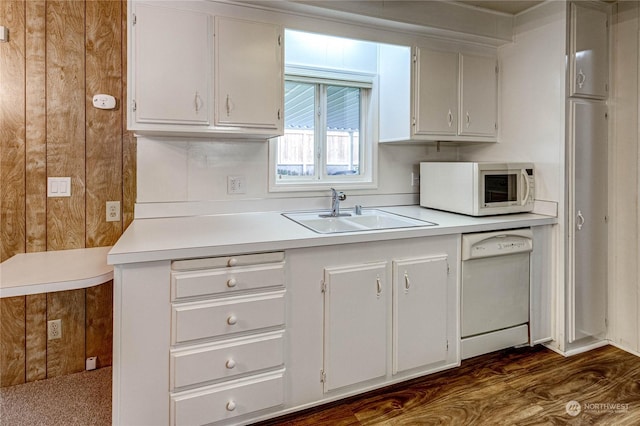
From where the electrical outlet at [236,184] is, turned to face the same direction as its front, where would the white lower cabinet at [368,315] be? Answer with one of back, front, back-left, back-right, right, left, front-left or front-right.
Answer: front-left

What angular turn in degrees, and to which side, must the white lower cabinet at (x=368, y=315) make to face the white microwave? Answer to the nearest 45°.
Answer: approximately 90° to its left

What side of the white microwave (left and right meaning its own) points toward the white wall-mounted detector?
right

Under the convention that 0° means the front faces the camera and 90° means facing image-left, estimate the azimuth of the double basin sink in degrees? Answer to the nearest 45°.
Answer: approximately 315°

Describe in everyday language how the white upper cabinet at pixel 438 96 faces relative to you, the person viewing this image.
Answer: facing the viewer and to the right of the viewer

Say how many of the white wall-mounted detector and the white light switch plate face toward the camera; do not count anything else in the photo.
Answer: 2
